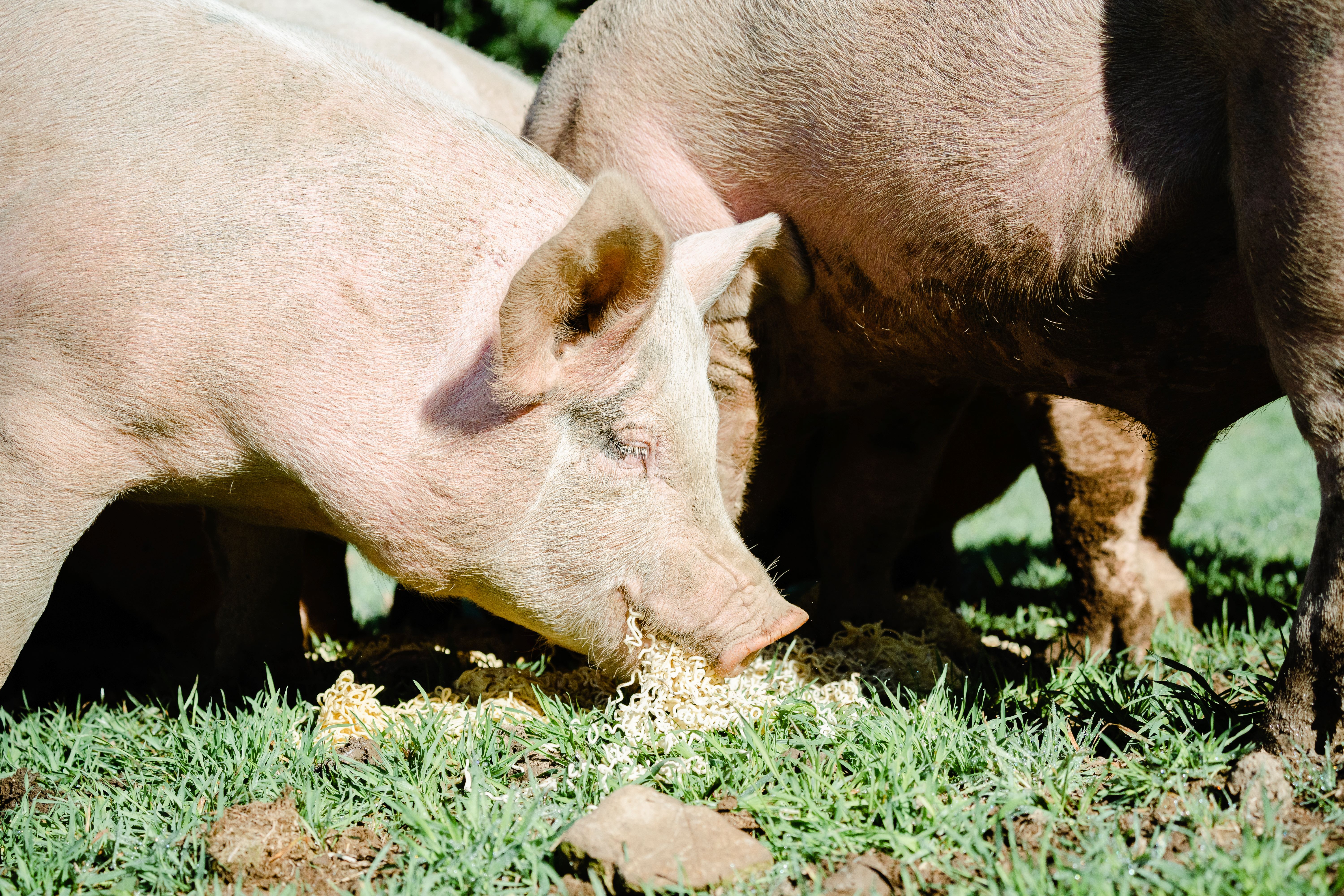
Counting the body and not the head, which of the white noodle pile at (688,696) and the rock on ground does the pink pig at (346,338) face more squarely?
the white noodle pile

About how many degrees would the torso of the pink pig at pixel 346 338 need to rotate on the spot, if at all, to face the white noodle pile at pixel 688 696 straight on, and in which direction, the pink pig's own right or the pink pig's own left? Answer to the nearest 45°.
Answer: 0° — it already faces it

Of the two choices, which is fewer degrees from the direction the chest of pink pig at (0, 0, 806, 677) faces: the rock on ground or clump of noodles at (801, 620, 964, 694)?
the clump of noodles

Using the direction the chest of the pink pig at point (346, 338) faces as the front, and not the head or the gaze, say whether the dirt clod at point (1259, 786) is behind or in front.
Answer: in front

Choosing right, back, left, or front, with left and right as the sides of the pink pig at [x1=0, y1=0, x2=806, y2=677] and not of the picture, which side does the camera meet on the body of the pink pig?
right

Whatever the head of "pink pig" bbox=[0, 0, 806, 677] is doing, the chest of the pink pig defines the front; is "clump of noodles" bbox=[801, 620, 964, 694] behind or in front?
in front

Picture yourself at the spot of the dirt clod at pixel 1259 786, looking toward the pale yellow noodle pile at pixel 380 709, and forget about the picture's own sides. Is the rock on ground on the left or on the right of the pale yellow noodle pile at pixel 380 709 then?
left

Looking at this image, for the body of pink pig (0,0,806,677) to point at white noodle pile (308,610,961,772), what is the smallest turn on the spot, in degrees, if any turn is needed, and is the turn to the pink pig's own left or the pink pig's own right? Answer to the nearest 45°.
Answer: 0° — it already faces it
